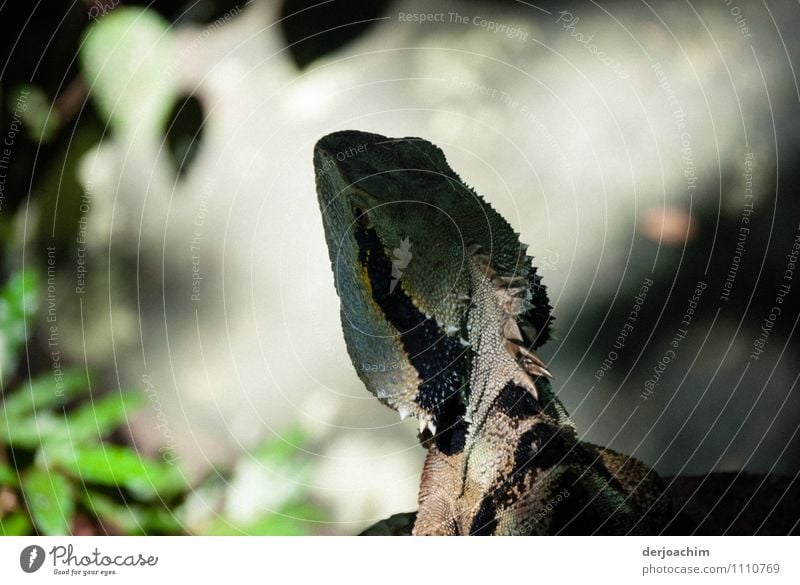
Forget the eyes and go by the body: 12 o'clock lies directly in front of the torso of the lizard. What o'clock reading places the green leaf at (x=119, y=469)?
The green leaf is roughly at 11 o'clock from the lizard.

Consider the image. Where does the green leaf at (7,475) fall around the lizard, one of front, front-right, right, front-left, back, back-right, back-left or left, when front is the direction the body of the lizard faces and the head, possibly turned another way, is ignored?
front-left

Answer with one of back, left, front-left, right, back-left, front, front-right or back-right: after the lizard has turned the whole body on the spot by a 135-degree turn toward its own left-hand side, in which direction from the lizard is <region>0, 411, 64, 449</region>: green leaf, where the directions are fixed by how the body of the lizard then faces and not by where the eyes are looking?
right

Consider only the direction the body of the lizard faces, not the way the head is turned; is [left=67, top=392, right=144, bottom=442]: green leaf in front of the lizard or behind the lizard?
in front

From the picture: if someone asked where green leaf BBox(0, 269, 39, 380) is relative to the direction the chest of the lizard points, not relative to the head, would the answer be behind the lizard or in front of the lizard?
in front

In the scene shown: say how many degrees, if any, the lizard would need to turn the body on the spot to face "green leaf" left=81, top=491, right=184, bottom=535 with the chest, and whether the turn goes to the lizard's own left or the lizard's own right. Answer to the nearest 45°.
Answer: approximately 45° to the lizard's own left

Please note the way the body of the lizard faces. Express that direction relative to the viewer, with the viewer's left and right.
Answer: facing away from the viewer and to the left of the viewer
